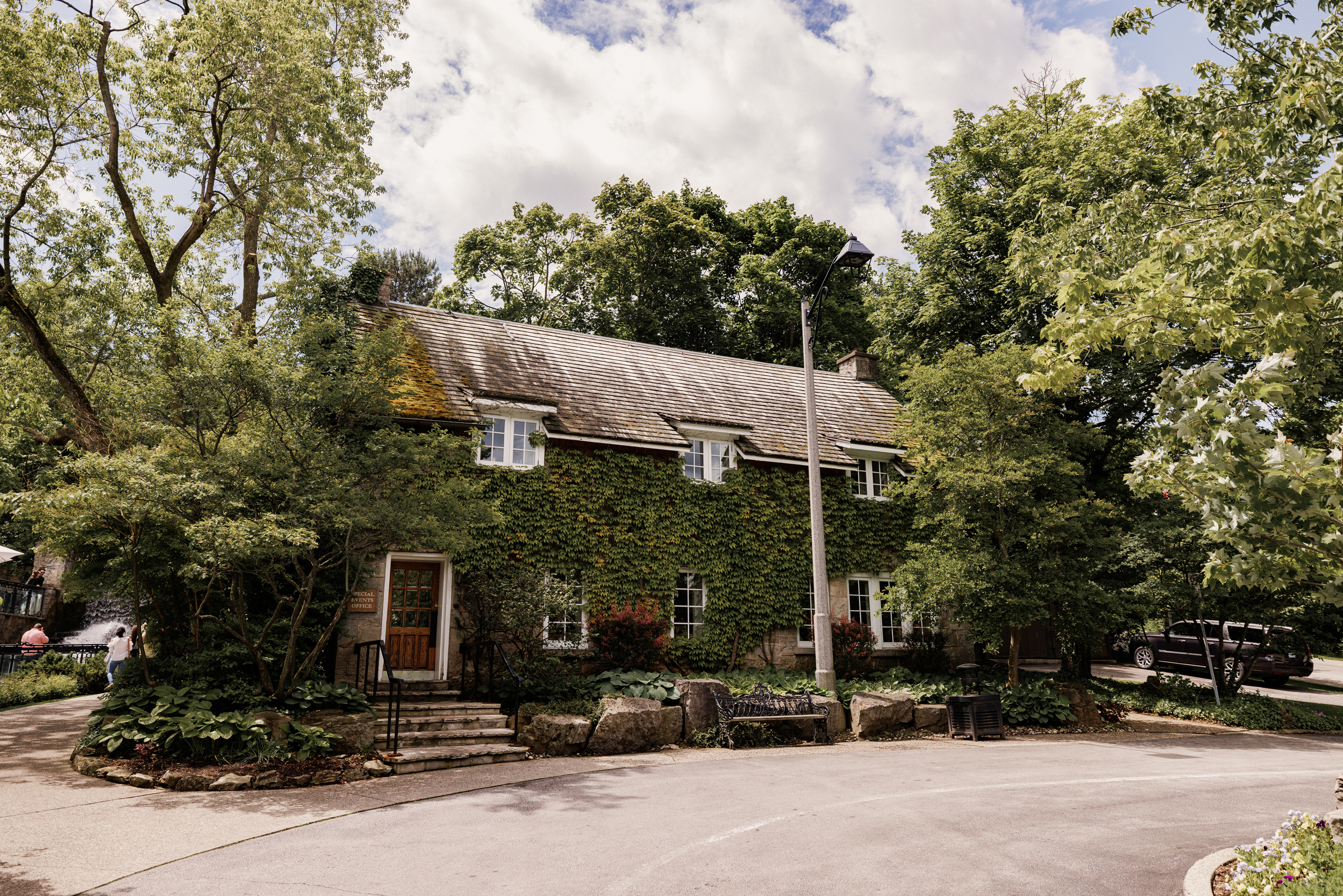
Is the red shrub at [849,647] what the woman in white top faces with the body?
no

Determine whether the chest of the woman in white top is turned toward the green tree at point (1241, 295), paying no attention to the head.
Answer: no

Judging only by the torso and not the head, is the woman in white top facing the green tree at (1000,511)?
no
